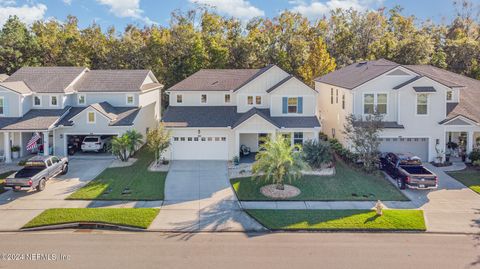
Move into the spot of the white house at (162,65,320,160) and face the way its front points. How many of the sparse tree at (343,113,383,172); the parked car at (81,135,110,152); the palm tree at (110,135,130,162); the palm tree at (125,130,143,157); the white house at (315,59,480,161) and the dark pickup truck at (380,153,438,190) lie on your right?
3

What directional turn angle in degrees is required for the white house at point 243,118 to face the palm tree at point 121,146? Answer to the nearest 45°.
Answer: approximately 90° to its right

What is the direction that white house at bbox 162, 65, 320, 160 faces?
toward the camera

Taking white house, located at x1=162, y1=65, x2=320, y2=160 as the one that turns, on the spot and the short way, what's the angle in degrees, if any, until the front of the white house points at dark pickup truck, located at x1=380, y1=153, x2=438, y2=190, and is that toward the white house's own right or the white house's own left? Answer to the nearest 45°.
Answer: approximately 45° to the white house's own left

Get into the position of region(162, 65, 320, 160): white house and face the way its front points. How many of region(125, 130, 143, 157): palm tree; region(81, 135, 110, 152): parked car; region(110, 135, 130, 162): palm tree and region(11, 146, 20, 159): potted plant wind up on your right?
4

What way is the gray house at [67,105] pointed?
toward the camera

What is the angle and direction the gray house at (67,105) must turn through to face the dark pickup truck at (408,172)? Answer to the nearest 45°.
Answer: approximately 45° to its left

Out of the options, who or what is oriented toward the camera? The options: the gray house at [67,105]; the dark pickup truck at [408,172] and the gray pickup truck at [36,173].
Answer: the gray house
